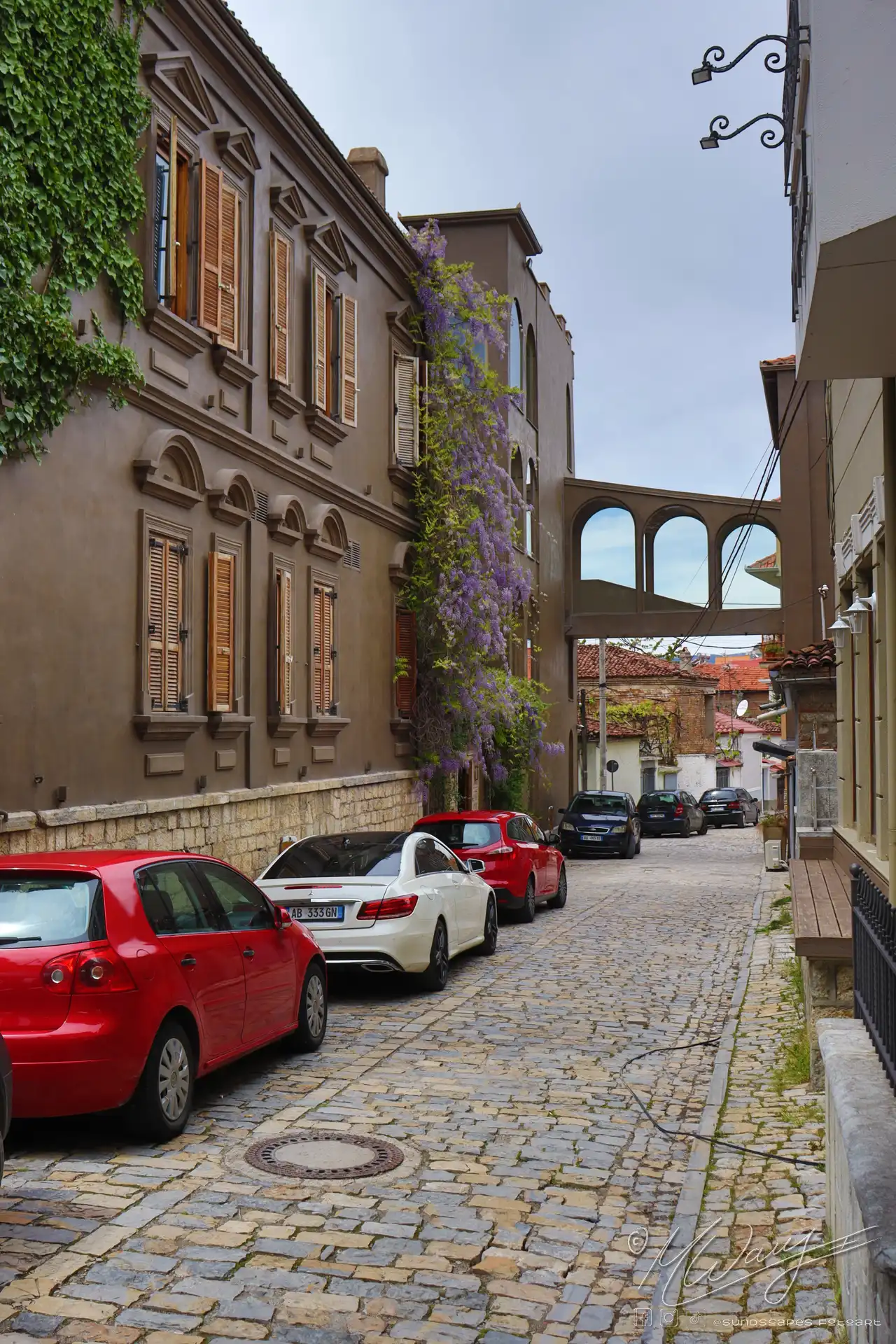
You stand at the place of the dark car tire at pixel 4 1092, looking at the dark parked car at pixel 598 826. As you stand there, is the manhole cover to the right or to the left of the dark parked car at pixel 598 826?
right

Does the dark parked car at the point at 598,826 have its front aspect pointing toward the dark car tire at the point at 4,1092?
yes

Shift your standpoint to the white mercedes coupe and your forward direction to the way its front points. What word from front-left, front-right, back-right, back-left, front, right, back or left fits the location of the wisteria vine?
front-left

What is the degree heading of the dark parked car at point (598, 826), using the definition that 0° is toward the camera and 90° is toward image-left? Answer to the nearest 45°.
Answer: approximately 0°

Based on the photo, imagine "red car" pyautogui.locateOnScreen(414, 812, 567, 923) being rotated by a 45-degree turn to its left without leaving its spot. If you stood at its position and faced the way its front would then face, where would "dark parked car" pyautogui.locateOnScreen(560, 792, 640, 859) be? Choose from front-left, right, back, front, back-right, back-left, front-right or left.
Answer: front

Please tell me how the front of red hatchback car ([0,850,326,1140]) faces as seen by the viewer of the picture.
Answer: facing away from the viewer and to the right of the viewer

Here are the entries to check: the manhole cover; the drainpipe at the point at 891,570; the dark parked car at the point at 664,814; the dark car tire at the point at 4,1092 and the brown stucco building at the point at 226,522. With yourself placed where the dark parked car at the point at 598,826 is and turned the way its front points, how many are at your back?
1

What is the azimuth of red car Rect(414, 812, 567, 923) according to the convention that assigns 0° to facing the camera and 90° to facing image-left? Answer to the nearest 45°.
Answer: approximately 225°

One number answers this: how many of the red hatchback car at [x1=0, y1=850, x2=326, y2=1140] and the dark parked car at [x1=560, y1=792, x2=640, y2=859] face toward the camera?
1

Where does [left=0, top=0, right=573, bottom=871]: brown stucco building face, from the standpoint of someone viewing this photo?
facing the viewer and to the right of the viewer

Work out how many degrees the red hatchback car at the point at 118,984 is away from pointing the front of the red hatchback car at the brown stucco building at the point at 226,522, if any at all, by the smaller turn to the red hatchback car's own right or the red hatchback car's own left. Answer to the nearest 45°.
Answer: approximately 45° to the red hatchback car's own left

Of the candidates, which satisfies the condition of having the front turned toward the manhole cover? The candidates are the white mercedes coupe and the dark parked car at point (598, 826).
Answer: the dark parked car

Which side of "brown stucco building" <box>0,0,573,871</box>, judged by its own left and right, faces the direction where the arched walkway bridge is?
left

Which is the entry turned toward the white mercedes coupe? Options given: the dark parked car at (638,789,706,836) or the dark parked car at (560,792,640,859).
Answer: the dark parked car at (560,792,640,859)

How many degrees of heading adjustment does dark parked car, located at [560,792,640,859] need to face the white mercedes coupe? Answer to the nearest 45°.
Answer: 0° — it already faces it

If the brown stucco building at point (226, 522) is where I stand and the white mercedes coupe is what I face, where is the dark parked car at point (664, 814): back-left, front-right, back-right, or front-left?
back-left
